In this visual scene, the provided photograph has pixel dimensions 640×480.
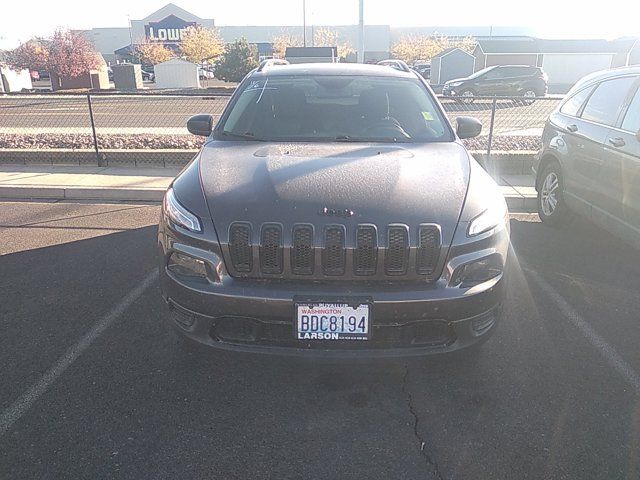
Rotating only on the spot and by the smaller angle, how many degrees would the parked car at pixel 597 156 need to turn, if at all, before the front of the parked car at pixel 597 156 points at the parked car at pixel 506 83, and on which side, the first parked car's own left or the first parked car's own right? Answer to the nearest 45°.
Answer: approximately 135° to the first parked car's own left

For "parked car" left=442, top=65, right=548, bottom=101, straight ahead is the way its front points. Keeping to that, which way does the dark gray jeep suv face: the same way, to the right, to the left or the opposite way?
to the left

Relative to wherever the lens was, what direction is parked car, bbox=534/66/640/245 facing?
facing the viewer and to the right of the viewer

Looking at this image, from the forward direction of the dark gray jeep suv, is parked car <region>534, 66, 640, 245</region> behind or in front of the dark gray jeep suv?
behind

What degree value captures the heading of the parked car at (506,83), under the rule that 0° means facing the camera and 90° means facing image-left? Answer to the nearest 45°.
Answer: approximately 90°

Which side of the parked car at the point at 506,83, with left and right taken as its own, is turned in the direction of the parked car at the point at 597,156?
left

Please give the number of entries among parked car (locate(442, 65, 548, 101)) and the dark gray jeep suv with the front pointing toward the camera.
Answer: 1

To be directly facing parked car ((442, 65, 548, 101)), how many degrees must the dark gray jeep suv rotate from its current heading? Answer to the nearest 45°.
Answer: approximately 180°

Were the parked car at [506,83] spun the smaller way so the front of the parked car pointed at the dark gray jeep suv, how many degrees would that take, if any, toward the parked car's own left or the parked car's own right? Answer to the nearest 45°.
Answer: approximately 90° to the parked car's own left
